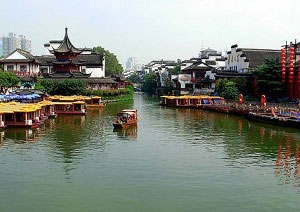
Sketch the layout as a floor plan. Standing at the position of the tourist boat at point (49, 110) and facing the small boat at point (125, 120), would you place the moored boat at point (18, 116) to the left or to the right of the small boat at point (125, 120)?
right

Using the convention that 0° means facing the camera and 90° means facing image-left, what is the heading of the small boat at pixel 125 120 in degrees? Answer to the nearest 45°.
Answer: approximately 45°

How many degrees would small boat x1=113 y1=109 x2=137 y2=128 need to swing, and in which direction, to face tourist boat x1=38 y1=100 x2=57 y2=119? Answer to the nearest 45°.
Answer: approximately 90° to its right

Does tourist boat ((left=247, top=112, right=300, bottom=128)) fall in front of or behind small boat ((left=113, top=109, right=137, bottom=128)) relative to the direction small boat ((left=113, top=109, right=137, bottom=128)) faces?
behind

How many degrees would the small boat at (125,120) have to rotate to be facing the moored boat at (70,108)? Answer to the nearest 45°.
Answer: approximately 90° to its right

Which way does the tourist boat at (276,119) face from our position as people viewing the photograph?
facing to the left of the viewer
